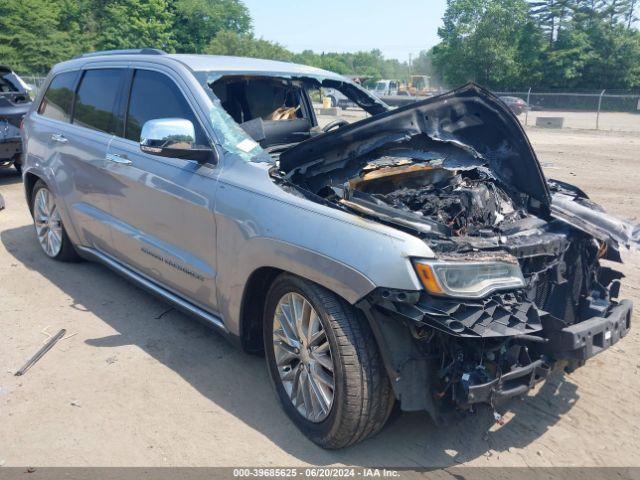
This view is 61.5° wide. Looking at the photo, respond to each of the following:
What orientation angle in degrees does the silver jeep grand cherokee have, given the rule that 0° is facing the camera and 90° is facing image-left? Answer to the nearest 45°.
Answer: approximately 315°

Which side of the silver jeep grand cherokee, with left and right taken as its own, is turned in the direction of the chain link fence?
left

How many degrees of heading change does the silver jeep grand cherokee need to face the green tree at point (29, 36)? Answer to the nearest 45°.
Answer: approximately 180°

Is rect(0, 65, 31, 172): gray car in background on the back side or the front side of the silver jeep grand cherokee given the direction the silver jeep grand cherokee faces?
on the back side

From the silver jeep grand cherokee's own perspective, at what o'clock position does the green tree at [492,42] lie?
The green tree is roughly at 8 o'clock from the silver jeep grand cherokee.
